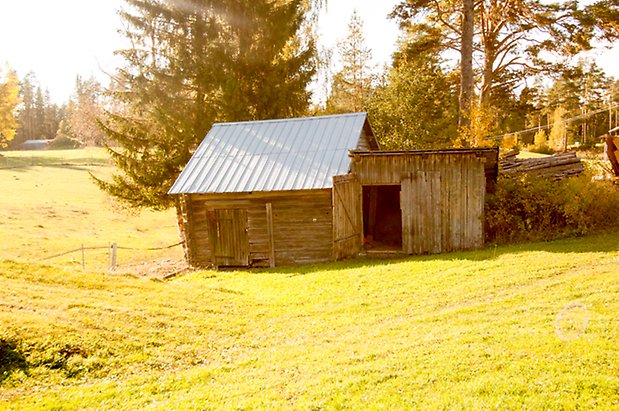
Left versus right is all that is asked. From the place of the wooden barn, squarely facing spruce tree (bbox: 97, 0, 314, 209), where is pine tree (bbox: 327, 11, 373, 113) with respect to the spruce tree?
right

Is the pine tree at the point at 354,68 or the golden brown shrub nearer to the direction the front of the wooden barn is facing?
the golden brown shrub

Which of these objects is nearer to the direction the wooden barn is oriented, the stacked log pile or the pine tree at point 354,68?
the stacked log pile

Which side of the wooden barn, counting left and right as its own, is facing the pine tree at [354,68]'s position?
back

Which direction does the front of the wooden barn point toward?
toward the camera

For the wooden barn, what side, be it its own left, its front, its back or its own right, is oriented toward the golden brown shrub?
left

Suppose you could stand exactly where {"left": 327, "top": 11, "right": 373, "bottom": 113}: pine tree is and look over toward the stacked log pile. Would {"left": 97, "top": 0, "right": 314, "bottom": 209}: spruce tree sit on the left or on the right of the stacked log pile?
right

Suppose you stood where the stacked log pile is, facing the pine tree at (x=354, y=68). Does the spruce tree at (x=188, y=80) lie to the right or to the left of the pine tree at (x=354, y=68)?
left

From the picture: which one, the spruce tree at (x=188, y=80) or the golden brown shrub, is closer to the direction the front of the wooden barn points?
the golden brown shrub

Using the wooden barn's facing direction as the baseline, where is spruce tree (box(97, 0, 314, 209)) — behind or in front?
behind
